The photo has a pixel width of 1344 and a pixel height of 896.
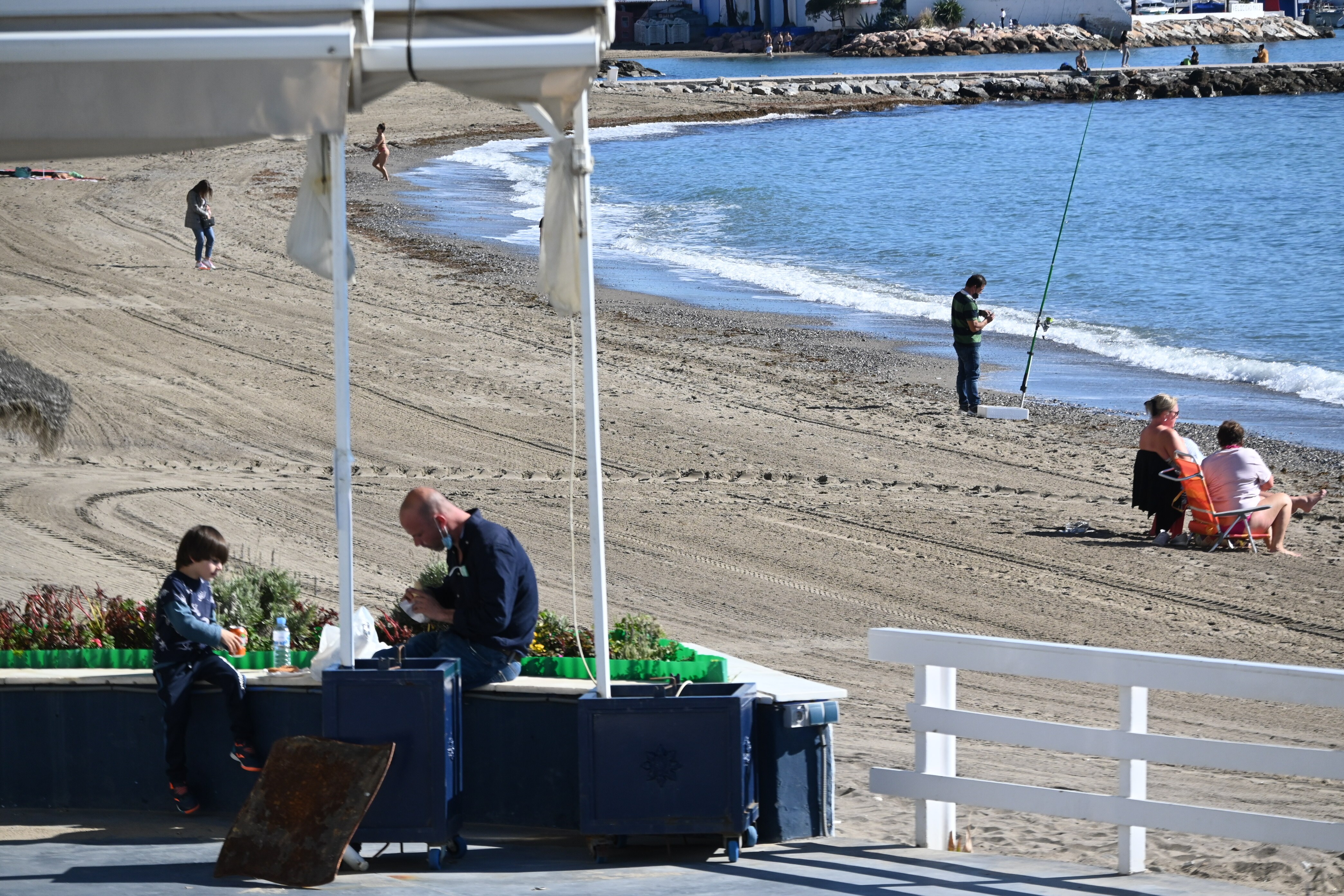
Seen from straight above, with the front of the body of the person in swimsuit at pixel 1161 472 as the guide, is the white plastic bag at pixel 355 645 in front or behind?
behind

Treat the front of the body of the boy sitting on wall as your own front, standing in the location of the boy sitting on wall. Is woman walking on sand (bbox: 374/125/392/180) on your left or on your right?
on your left

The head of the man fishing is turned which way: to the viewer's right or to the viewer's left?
to the viewer's right

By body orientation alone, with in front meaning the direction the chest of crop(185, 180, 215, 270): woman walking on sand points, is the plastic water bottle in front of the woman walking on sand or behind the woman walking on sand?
in front

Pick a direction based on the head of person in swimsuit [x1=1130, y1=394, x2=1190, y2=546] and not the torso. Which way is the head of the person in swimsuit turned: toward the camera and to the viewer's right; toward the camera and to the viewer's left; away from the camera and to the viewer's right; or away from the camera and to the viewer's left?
away from the camera and to the viewer's right

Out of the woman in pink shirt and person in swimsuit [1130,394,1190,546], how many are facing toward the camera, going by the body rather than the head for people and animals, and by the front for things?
0

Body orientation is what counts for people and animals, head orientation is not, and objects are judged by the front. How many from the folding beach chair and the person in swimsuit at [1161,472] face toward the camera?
0

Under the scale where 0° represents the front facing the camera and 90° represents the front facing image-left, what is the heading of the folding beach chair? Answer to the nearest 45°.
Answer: approximately 225°

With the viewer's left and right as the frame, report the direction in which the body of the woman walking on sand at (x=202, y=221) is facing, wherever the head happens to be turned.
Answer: facing the viewer and to the right of the viewer

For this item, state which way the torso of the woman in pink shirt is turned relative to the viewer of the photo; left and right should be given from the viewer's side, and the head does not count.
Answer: facing away from the viewer and to the right of the viewer

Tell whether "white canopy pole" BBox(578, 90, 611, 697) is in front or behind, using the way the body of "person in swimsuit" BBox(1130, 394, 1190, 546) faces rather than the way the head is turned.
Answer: behind

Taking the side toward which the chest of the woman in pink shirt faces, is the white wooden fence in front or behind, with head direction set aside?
behind
